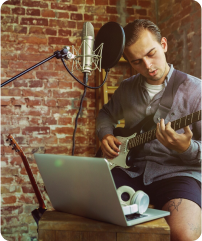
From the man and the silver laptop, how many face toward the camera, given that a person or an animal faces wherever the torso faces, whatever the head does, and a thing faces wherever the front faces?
1

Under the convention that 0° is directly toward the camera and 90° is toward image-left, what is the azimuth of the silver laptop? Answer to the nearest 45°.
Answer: approximately 225°

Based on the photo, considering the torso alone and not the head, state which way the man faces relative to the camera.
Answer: toward the camera

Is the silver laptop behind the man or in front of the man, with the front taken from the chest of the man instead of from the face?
in front

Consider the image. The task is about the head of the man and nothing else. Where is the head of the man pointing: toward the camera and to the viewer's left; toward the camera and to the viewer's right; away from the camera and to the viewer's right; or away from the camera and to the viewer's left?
toward the camera and to the viewer's left

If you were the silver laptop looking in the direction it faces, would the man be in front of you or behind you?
in front
